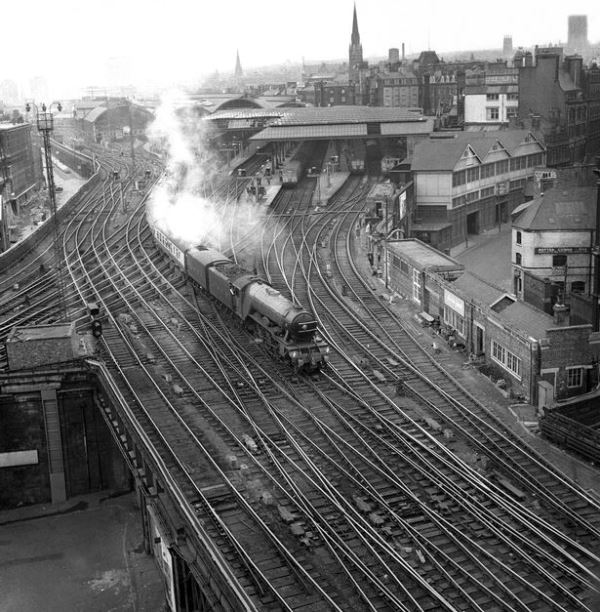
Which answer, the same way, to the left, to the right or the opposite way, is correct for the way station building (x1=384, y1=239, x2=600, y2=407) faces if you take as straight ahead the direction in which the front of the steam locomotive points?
to the right

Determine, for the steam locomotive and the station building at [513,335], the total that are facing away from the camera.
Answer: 0

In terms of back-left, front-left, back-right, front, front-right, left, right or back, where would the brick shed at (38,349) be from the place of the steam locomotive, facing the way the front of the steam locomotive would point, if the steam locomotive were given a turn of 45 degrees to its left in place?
back

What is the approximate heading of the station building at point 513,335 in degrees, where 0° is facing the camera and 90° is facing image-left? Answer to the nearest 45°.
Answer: approximately 45°

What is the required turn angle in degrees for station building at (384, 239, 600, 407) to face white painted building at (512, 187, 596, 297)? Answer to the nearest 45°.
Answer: approximately 135° to its right
